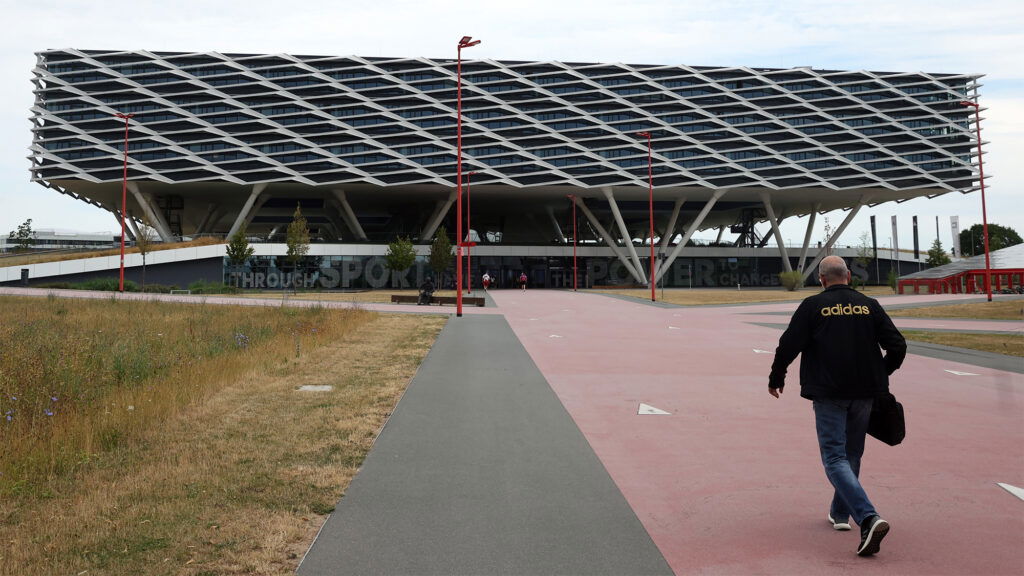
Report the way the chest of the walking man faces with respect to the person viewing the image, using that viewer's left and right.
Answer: facing away from the viewer

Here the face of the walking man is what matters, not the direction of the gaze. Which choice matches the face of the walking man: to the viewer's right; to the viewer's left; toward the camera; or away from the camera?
away from the camera

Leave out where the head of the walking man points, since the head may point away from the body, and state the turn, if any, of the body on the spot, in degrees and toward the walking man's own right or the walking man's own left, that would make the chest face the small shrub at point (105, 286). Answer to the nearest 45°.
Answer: approximately 45° to the walking man's own left

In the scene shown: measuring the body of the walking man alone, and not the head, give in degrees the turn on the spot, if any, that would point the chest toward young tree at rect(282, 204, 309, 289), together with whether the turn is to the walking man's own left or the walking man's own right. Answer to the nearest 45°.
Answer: approximately 45° to the walking man's own left
